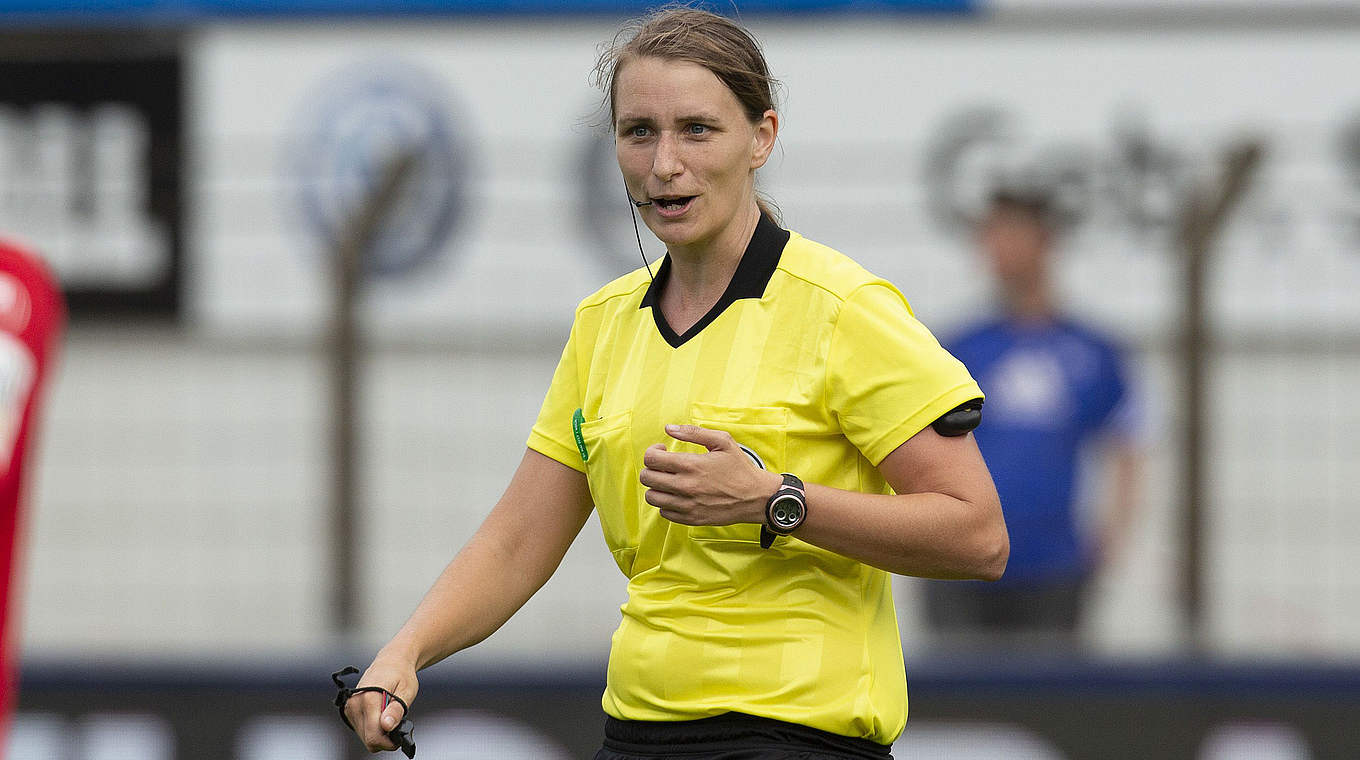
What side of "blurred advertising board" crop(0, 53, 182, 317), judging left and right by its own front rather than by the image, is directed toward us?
front

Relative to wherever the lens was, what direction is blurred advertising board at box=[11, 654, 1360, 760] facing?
facing the viewer

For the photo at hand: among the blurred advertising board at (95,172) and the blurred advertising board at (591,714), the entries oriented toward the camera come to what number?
2

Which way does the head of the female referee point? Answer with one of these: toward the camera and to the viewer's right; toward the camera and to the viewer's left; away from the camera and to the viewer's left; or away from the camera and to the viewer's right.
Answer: toward the camera and to the viewer's left

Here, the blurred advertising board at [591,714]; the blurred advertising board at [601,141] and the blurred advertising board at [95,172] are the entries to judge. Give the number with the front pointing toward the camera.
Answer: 3

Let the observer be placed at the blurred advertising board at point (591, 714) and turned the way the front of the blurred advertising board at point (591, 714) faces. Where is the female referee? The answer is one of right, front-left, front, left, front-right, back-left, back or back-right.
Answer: front

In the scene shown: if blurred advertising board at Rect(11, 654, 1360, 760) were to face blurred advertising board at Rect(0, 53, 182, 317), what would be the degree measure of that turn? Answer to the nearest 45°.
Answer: approximately 135° to its right

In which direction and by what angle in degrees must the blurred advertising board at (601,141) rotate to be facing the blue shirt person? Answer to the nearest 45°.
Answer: approximately 45° to its left

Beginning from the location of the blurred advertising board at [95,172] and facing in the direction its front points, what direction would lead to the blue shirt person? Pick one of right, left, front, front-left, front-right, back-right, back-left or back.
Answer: front-left

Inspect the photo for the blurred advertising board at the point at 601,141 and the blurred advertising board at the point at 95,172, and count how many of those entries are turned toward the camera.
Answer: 2
